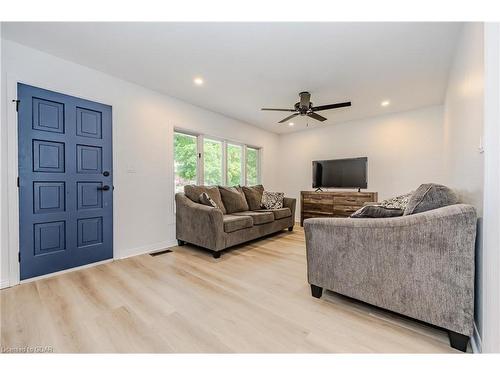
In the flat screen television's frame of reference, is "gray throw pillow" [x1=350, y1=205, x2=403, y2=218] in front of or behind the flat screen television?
in front

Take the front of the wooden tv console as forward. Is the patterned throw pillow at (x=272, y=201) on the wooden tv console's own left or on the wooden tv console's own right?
on the wooden tv console's own right

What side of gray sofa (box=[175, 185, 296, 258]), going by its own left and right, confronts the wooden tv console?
left

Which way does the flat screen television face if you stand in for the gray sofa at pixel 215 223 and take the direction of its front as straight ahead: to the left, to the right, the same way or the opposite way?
to the right

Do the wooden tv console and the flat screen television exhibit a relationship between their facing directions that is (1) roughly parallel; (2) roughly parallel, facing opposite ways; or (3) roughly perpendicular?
roughly parallel

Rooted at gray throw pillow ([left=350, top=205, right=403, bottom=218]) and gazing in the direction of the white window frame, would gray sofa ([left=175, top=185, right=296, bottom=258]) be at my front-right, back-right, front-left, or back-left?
front-left

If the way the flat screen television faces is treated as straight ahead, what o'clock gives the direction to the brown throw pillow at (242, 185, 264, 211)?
The brown throw pillow is roughly at 2 o'clock from the flat screen television.

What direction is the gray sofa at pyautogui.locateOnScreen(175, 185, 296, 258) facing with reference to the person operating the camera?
facing the viewer and to the right of the viewer

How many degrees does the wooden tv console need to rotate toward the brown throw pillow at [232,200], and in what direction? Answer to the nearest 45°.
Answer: approximately 45° to its right

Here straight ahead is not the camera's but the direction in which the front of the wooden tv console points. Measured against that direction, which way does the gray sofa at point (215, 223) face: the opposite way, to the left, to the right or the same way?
to the left

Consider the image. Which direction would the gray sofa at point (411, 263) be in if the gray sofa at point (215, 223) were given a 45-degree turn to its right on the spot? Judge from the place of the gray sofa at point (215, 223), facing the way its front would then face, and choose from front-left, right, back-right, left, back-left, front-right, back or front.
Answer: front-left

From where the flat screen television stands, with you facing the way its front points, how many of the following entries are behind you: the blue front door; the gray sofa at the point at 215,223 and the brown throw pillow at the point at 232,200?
0

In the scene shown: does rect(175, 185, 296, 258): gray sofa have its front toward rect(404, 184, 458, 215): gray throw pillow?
yes

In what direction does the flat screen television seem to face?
toward the camera

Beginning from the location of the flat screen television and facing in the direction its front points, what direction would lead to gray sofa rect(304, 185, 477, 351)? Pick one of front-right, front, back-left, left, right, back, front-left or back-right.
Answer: front

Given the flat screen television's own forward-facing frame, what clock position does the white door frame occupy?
The white door frame is roughly at 1 o'clock from the flat screen television.

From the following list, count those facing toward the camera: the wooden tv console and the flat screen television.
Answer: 2

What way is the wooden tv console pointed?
toward the camera

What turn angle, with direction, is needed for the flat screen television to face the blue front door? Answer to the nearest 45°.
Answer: approximately 45° to its right

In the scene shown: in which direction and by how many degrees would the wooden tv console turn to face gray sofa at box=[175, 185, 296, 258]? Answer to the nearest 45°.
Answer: approximately 45° to its right

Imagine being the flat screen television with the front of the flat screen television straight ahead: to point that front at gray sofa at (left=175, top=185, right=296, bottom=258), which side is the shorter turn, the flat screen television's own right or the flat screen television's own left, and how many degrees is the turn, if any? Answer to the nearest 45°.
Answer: approximately 45° to the flat screen television's own right
